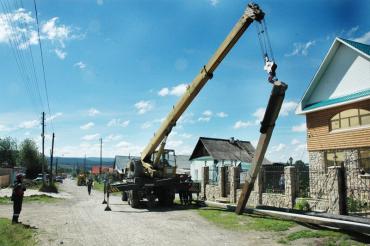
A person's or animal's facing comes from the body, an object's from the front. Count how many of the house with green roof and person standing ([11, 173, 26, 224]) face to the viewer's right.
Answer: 1

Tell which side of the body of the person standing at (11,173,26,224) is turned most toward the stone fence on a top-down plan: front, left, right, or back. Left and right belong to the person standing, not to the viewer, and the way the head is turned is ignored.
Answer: front

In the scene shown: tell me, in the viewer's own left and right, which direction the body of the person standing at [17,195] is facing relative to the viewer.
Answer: facing to the right of the viewer

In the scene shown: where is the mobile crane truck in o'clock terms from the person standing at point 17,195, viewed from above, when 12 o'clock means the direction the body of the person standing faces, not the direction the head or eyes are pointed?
The mobile crane truck is roughly at 11 o'clock from the person standing.

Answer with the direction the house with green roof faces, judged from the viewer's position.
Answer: facing the viewer and to the left of the viewer

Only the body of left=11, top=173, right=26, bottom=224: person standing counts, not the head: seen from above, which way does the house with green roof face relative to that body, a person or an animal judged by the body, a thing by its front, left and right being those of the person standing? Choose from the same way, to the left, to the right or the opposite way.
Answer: the opposite way

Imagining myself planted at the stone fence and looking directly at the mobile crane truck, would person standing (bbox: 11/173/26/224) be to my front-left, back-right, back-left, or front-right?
front-left

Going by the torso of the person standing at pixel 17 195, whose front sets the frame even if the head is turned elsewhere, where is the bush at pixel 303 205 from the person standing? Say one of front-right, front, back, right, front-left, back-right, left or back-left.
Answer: front

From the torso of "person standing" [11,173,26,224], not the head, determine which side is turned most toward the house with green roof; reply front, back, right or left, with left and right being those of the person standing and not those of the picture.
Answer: front

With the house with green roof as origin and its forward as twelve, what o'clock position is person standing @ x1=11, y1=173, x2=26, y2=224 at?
The person standing is roughly at 12 o'clock from the house with green roof.
